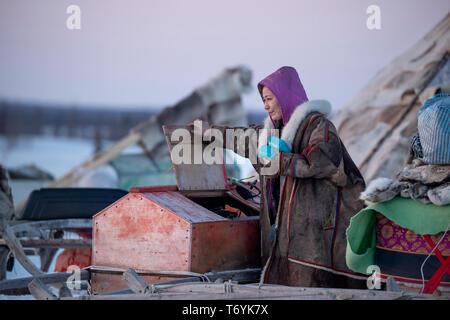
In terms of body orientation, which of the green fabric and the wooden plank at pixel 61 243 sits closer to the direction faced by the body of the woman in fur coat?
the wooden plank

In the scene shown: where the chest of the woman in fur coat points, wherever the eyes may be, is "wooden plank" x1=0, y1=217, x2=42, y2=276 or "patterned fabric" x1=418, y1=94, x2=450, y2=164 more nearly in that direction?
the wooden plank

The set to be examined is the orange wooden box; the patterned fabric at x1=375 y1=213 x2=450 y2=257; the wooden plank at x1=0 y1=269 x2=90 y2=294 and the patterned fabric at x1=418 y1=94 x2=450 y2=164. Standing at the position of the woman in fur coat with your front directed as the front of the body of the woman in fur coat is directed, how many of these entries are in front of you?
2

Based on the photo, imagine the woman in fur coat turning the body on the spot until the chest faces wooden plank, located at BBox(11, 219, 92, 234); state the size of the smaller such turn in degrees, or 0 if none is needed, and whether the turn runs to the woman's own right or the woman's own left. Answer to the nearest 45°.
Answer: approximately 45° to the woman's own right

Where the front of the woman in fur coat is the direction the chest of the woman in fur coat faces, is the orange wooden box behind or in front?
in front

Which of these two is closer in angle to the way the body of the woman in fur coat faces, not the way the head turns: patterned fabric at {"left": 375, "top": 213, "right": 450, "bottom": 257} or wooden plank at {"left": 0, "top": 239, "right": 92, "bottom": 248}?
the wooden plank

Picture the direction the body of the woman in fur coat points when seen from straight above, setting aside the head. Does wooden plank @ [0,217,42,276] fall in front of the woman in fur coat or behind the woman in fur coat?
in front

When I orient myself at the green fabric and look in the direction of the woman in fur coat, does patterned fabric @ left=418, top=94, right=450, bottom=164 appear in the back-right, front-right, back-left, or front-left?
back-right

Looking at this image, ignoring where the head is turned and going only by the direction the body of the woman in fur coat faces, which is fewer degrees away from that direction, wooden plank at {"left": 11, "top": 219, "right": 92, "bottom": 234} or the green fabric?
the wooden plank

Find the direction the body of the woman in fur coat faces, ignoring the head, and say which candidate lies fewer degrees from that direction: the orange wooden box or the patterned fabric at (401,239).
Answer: the orange wooden box

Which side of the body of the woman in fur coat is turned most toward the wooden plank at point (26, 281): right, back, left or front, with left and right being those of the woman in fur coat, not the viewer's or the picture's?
front

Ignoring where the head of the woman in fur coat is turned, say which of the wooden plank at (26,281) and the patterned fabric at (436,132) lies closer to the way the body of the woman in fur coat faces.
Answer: the wooden plank

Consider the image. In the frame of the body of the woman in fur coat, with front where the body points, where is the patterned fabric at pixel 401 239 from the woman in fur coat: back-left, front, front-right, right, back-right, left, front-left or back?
back-left

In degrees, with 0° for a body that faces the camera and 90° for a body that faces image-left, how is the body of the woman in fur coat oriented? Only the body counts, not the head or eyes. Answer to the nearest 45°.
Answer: approximately 90°
